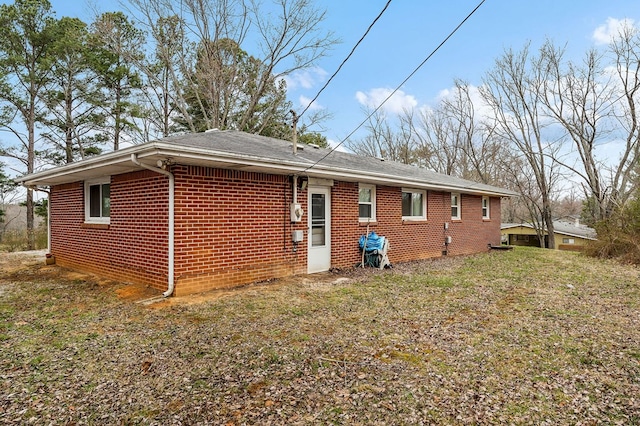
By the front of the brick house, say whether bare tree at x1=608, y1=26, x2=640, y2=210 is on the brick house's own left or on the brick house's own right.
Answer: on the brick house's own right

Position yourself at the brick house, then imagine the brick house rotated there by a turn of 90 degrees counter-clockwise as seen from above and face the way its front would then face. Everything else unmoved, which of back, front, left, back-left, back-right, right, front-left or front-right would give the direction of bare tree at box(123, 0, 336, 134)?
back-right

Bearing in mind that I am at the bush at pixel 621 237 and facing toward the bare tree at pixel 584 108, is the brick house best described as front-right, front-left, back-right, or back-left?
back-left

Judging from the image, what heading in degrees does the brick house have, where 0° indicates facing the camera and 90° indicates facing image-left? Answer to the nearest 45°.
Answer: approximately 135°

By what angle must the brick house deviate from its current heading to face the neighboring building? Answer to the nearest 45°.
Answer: approximately 90° to its right

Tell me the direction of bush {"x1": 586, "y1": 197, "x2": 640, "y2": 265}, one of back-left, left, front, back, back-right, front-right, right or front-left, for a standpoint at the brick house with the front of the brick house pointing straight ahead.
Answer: back-right

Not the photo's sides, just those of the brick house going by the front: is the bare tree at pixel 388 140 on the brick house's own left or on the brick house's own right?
on the brick house's own right

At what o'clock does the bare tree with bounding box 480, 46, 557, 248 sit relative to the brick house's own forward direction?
The bare tree is roughly at 3 o'clock from the brick house.
